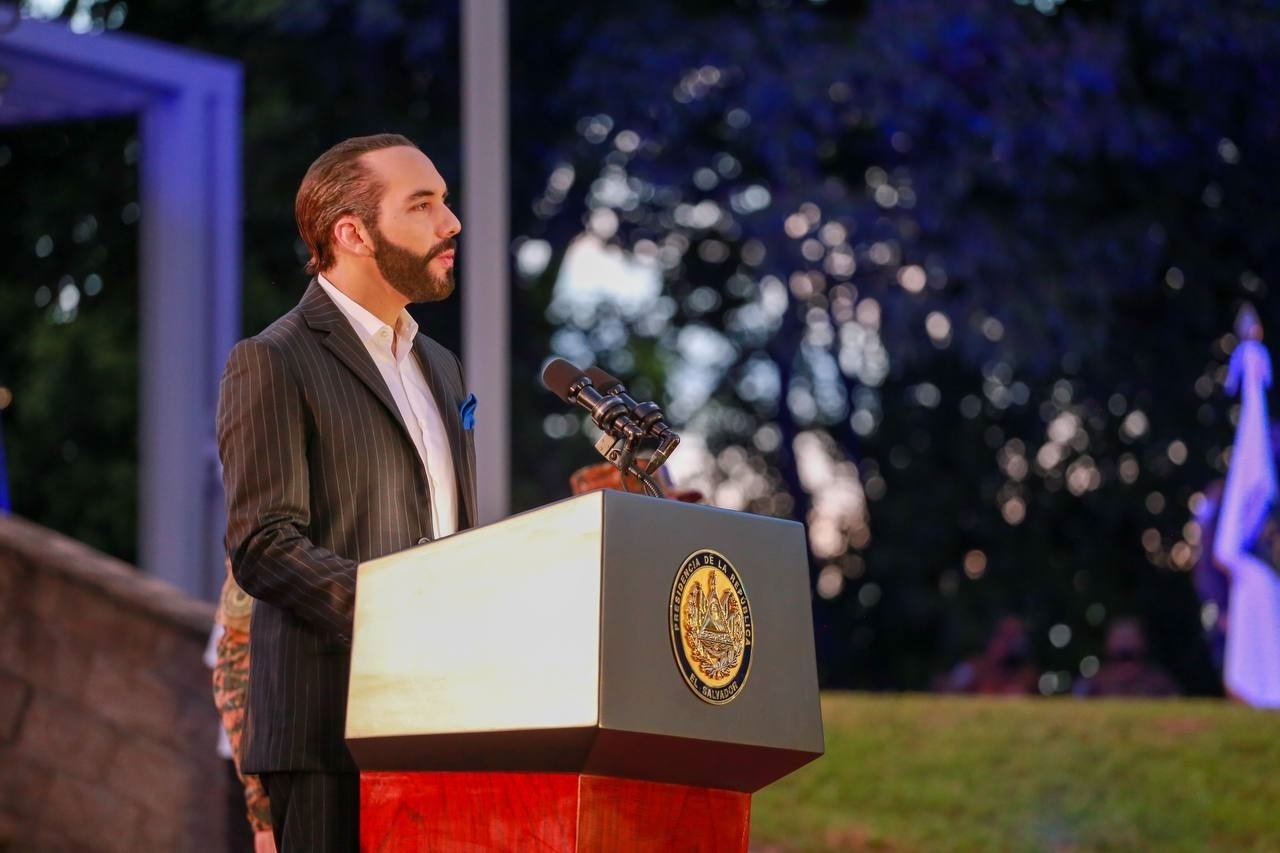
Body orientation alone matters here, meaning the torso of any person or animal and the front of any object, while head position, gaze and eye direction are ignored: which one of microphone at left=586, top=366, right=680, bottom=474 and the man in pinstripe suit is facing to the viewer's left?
the microphone

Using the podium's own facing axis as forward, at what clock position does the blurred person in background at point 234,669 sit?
The blurred person in background is roughly at 7 o'clock from the podium.

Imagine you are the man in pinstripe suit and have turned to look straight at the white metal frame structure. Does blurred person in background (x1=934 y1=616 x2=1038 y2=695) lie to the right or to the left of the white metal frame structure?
right

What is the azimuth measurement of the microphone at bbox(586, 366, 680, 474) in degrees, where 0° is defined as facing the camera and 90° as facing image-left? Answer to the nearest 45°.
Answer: approximately 90°

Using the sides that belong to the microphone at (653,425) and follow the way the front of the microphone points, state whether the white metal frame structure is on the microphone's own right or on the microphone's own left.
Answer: on the microphone's own right

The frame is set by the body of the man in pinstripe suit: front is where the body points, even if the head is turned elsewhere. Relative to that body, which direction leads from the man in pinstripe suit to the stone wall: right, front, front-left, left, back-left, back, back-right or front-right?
back-left

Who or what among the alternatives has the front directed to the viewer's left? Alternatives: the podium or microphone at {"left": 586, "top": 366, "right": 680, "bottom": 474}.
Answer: the microphone

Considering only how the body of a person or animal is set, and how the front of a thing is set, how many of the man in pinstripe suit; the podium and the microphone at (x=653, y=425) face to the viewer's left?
1

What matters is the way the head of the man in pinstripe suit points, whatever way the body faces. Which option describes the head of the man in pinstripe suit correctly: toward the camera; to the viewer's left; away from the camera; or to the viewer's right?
to the viewer's right
